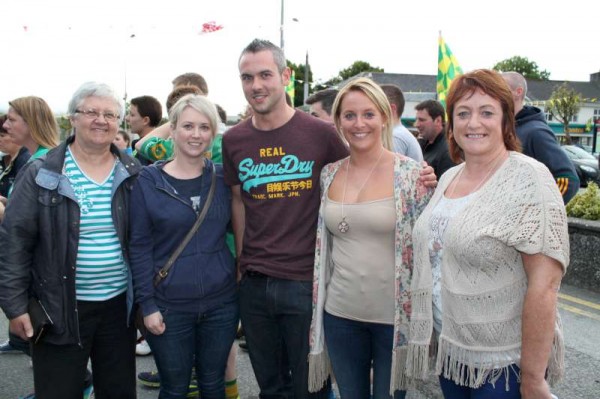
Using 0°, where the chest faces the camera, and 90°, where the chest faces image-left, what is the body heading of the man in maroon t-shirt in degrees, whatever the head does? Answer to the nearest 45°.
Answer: approximately 0°

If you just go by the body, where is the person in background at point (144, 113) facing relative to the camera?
to the viewer's left

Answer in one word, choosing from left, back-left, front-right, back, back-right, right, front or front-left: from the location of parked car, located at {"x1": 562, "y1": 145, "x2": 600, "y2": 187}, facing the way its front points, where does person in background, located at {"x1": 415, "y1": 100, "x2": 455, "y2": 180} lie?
front-right

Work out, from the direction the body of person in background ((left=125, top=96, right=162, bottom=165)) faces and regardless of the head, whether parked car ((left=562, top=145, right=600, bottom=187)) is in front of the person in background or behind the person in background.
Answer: behind

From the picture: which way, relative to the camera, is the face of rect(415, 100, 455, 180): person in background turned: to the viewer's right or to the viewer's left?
to the viewer's left

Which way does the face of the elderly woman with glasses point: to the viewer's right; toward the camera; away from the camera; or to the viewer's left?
toward the camera

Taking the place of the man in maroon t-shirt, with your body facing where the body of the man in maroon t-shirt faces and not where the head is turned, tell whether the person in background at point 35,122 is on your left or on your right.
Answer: on your right

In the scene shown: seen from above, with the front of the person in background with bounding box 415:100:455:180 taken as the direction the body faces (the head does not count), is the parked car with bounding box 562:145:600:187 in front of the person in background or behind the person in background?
behind

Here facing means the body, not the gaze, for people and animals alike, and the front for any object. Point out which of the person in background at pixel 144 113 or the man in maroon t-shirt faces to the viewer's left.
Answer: the person in background
